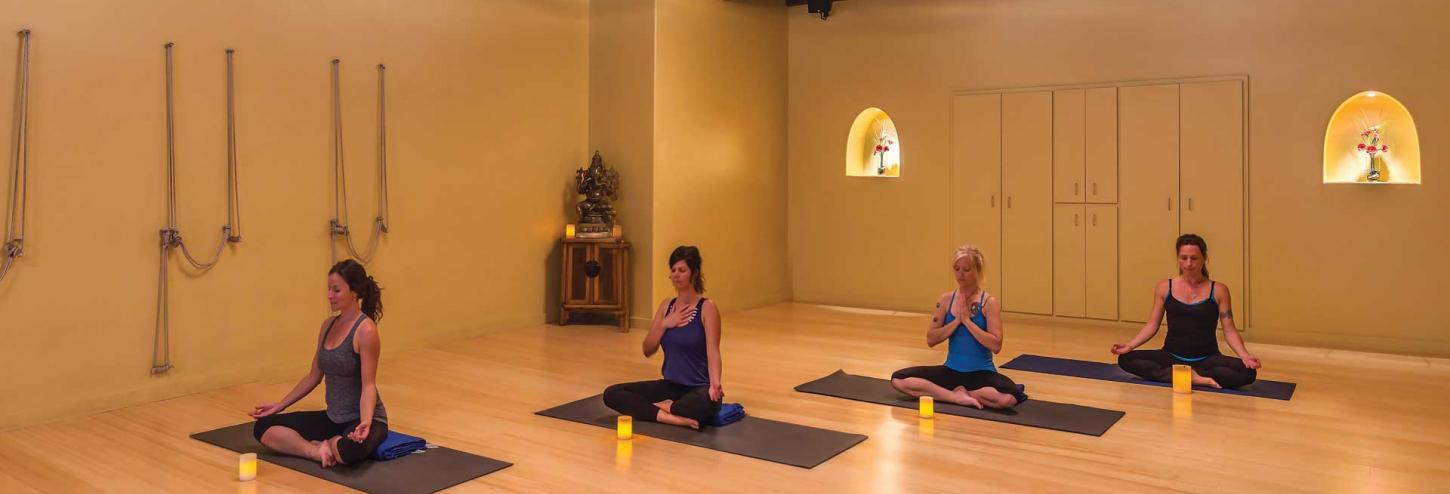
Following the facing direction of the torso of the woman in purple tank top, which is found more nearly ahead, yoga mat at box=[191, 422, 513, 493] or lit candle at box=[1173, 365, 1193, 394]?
the yoga mat

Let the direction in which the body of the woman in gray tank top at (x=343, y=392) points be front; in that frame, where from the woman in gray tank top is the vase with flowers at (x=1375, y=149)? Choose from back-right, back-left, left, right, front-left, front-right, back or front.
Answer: back-left

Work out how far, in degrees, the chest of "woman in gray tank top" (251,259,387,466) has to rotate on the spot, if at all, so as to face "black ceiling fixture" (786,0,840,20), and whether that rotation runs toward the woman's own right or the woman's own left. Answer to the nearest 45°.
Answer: approximately 180°

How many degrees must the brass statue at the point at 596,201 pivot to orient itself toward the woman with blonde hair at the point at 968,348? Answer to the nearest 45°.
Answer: approximately 45° to its left

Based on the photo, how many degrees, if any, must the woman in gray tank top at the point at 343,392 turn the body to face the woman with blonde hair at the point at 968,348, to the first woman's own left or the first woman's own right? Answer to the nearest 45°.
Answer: approximately 135° to the first woman's own left

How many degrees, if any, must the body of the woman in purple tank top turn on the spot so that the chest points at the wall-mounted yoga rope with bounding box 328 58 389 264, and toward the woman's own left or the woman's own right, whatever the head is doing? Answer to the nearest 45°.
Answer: approximately 90° to the woman's own right

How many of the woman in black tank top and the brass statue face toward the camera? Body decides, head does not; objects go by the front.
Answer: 2
